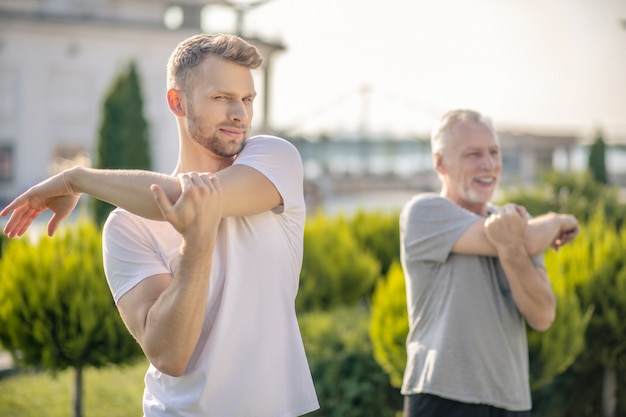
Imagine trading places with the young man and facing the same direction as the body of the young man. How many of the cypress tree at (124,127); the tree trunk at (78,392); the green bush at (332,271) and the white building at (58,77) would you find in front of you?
0

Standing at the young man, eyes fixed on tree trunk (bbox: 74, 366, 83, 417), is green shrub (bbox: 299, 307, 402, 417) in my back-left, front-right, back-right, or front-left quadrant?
front-right

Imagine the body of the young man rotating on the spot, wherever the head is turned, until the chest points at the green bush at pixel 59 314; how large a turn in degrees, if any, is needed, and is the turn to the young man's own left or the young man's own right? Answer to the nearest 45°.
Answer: approximately 180°

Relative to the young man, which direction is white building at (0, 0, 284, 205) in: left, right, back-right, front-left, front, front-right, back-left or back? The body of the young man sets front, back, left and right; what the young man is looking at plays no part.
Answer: back

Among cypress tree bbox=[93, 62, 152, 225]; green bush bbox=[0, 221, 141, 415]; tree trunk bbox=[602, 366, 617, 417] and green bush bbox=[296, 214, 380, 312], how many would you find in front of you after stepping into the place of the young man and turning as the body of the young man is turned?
0

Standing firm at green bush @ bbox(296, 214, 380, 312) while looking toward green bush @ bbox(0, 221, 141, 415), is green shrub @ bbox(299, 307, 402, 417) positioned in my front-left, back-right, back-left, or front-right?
front-left

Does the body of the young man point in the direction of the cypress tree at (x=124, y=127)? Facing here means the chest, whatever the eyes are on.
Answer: no

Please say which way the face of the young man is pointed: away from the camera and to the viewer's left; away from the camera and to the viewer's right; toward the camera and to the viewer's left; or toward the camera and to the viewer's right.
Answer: toward the camera and to the viewer's right

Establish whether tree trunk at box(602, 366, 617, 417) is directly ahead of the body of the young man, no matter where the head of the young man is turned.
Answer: no

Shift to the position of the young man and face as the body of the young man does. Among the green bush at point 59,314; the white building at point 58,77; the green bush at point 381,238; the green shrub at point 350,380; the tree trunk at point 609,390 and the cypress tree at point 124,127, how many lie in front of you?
0

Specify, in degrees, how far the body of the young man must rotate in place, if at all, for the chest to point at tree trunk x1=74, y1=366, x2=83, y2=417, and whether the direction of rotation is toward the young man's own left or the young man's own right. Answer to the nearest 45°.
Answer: approximately 180°

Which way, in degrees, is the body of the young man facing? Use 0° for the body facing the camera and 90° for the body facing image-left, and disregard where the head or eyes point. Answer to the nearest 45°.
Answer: approximately 0°

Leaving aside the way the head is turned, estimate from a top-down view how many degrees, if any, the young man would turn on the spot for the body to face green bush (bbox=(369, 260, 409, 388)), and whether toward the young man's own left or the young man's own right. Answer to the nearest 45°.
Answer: approximately 135° to the young man's own left

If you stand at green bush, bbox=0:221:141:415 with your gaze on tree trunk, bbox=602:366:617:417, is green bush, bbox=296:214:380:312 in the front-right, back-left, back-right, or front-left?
front-left

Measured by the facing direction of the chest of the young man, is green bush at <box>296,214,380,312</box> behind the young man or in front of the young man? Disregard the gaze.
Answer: behind

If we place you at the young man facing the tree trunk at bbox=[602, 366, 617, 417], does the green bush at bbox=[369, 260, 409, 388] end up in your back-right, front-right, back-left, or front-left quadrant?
front-left
